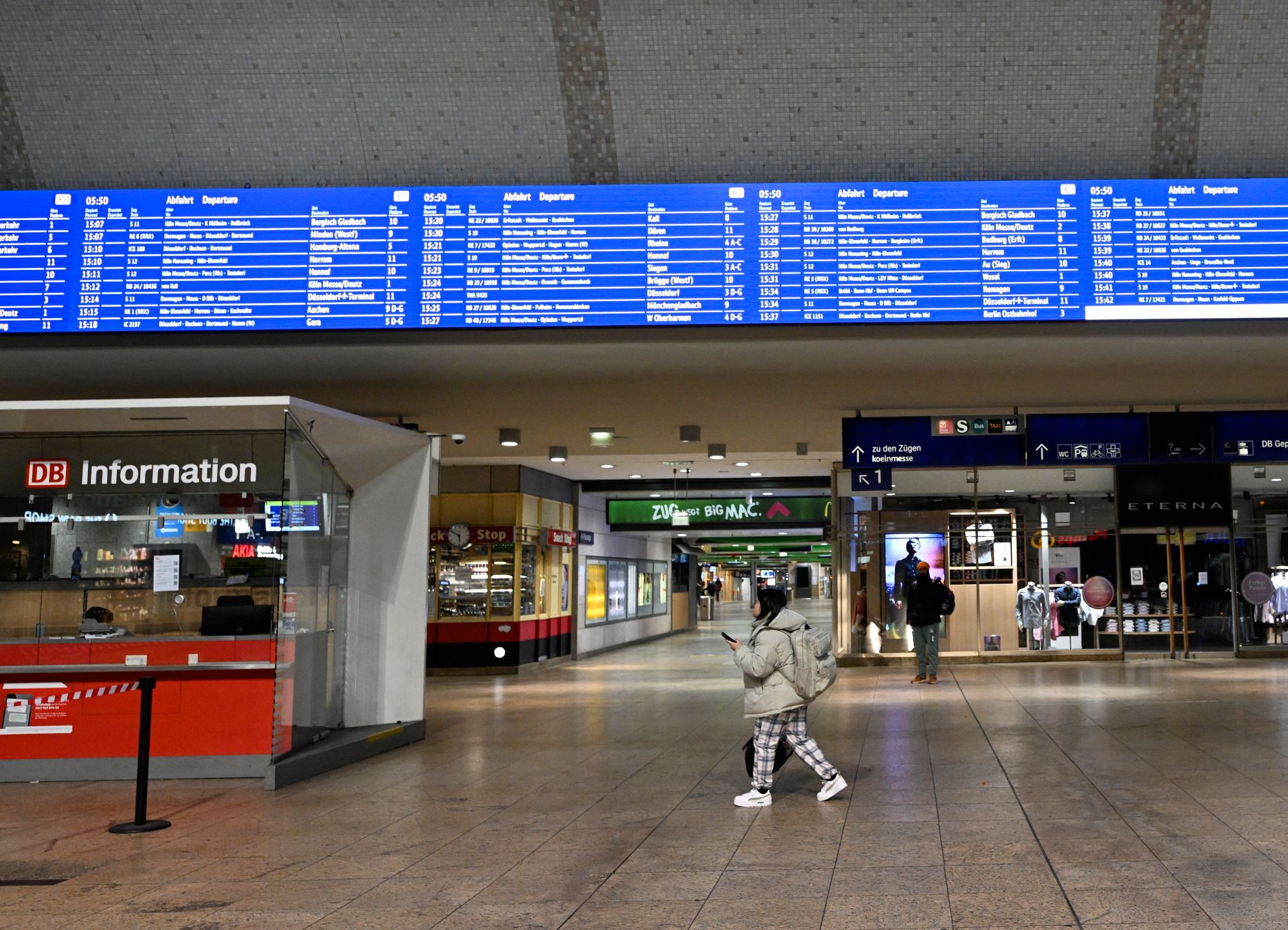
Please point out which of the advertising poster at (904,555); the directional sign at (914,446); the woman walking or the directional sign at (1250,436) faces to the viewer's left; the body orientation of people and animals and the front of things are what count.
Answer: the woman walking

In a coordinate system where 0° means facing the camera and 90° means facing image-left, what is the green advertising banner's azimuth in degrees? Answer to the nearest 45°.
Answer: approximately 0°

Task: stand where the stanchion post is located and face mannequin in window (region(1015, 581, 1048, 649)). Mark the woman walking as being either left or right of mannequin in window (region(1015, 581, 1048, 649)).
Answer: right

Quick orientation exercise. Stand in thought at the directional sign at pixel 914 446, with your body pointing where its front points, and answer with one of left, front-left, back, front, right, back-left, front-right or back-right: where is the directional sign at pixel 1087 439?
left

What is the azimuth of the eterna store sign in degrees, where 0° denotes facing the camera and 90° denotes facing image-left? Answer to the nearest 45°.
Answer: approximately 0°

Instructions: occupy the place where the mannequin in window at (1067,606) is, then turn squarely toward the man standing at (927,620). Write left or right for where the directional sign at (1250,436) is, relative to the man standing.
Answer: left

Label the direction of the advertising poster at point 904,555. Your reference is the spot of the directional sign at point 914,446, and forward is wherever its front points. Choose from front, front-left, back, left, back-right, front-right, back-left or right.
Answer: back

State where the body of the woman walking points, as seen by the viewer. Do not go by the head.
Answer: to the viewer's left

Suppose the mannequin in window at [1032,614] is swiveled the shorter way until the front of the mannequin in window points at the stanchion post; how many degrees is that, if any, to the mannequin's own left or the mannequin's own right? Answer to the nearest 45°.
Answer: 0° — it already faces it

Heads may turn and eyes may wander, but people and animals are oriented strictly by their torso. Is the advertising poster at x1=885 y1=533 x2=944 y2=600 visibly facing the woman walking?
yes
